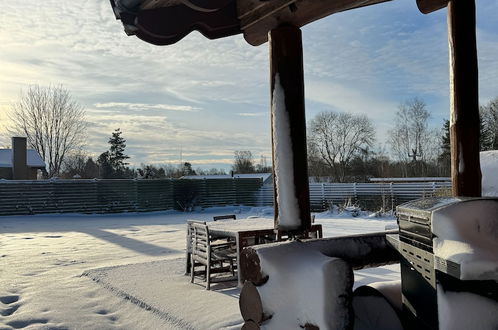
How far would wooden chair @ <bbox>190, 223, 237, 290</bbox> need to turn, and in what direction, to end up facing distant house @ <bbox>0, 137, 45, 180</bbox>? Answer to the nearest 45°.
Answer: approximately 90° to its left

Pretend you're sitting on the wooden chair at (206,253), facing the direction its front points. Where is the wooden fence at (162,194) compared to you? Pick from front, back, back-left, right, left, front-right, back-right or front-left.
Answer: front-left

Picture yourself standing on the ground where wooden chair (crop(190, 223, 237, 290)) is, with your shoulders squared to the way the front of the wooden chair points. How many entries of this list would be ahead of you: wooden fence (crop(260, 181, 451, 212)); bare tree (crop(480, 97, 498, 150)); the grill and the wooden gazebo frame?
2

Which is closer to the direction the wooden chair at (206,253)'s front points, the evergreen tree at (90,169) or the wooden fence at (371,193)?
the wooden fence

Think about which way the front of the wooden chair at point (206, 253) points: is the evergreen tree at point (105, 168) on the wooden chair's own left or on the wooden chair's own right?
on the wooden chair's own left

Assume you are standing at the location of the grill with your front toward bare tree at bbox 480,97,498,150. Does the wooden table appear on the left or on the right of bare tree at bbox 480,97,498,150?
left

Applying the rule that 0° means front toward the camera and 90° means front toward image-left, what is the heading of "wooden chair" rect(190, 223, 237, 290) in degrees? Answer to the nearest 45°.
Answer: approximately 225°

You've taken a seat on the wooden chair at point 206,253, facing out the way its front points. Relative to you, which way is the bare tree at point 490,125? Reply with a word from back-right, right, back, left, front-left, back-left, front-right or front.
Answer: front

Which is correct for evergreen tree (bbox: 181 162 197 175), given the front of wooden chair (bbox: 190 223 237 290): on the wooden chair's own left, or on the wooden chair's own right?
on the wooden chair's own left

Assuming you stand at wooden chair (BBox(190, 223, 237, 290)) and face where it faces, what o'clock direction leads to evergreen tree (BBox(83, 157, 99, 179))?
The evergreen tree is roughly at 10 o'clock from the wooden chair.
